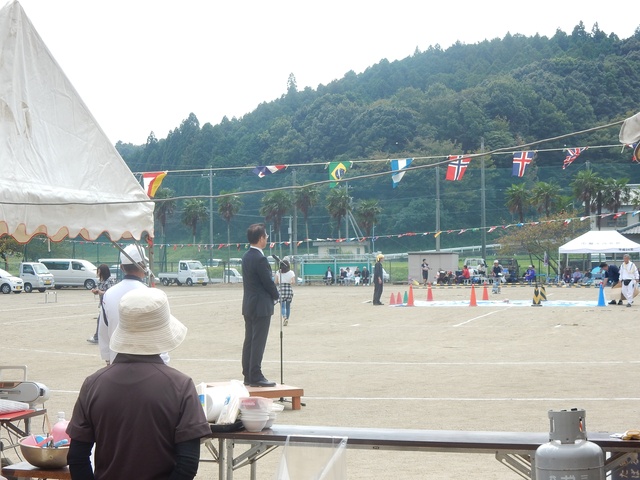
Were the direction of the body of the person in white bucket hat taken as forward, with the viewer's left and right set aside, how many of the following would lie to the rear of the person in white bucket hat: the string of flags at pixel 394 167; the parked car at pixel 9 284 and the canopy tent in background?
0

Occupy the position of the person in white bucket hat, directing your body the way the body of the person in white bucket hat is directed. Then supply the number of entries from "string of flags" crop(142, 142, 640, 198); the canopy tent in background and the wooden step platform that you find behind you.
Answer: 0

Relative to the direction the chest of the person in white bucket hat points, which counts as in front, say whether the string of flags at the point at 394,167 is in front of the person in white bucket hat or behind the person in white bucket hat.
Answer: in front

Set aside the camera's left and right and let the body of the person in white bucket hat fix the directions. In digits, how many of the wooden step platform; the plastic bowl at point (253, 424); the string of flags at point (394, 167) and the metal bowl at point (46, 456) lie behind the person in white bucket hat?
0

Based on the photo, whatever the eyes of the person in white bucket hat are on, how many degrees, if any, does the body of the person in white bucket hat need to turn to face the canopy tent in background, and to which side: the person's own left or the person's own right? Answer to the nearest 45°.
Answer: approximately 45° to the person's own right

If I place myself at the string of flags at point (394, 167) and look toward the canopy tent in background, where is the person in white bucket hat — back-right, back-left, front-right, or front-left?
back-right

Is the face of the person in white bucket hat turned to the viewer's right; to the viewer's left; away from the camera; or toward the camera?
away from the camera

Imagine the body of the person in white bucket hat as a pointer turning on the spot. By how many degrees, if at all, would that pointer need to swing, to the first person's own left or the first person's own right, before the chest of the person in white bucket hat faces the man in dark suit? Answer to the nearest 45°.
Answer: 0° — they already face them

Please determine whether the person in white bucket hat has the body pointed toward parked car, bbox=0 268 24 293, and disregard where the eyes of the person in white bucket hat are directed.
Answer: yes

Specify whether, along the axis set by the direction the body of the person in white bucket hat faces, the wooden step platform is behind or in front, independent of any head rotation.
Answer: in front

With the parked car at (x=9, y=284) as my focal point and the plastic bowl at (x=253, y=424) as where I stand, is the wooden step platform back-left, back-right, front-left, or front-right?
front-right

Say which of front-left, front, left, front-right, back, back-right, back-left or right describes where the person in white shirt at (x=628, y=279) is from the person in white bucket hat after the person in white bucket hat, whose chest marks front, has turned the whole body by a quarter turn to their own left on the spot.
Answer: back-right

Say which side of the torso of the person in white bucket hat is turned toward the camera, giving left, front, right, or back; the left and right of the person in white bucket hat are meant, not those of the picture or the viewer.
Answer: back

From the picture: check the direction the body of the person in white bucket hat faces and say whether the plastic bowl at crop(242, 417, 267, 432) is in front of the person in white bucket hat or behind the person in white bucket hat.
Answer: in front
